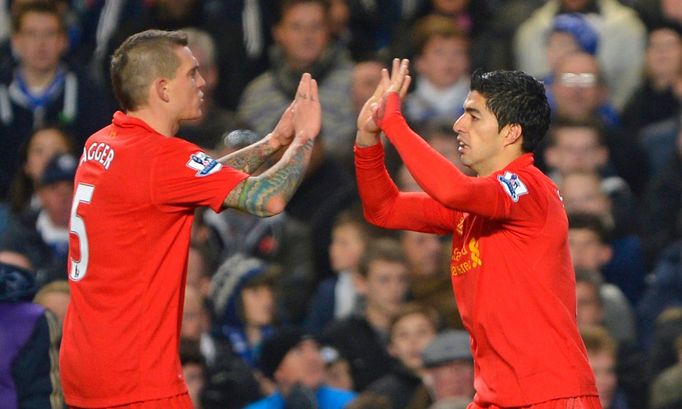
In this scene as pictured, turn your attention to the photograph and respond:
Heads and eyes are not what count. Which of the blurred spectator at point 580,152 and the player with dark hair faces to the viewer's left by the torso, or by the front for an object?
the player with dark hair

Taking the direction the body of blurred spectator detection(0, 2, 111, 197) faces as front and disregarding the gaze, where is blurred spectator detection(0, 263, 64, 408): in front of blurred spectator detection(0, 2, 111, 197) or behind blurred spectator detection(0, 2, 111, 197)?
in front

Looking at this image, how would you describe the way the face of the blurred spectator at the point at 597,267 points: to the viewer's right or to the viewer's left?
to the viewer's left

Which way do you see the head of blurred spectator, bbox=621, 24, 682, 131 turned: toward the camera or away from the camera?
toward the camera

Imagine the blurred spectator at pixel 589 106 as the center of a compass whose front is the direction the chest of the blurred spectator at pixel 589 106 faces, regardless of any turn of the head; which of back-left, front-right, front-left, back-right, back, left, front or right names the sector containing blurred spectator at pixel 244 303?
front-right

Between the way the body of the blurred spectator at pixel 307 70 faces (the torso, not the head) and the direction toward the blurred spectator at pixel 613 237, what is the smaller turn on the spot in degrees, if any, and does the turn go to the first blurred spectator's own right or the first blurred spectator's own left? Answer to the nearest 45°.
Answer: approximately 45° to the first blurred spectator's own left

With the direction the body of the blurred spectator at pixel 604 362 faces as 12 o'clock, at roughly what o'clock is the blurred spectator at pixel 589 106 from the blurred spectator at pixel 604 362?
the blurred spectator at pixel 589 106 is roughly at 6 o'clock from the blurred spectator at pixel 604 362.

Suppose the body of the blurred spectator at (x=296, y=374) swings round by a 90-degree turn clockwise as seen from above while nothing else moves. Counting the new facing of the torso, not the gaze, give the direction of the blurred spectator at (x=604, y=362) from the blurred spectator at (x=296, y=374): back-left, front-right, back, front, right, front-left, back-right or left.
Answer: back-left

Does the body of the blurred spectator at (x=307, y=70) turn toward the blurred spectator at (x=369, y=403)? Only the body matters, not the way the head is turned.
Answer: yes

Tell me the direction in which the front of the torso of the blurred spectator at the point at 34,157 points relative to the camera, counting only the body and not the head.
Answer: toward the camera

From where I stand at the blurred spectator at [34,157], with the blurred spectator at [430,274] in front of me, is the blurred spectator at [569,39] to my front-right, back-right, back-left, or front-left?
front-left

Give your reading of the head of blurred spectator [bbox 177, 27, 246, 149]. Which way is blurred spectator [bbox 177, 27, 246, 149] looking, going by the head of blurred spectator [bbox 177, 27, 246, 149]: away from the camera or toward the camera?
toward the camera

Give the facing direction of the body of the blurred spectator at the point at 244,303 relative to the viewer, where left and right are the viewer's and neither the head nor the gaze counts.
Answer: facing the viewer and to the right of the viewer

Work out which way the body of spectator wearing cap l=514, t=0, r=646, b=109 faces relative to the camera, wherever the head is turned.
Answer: toward the camera
